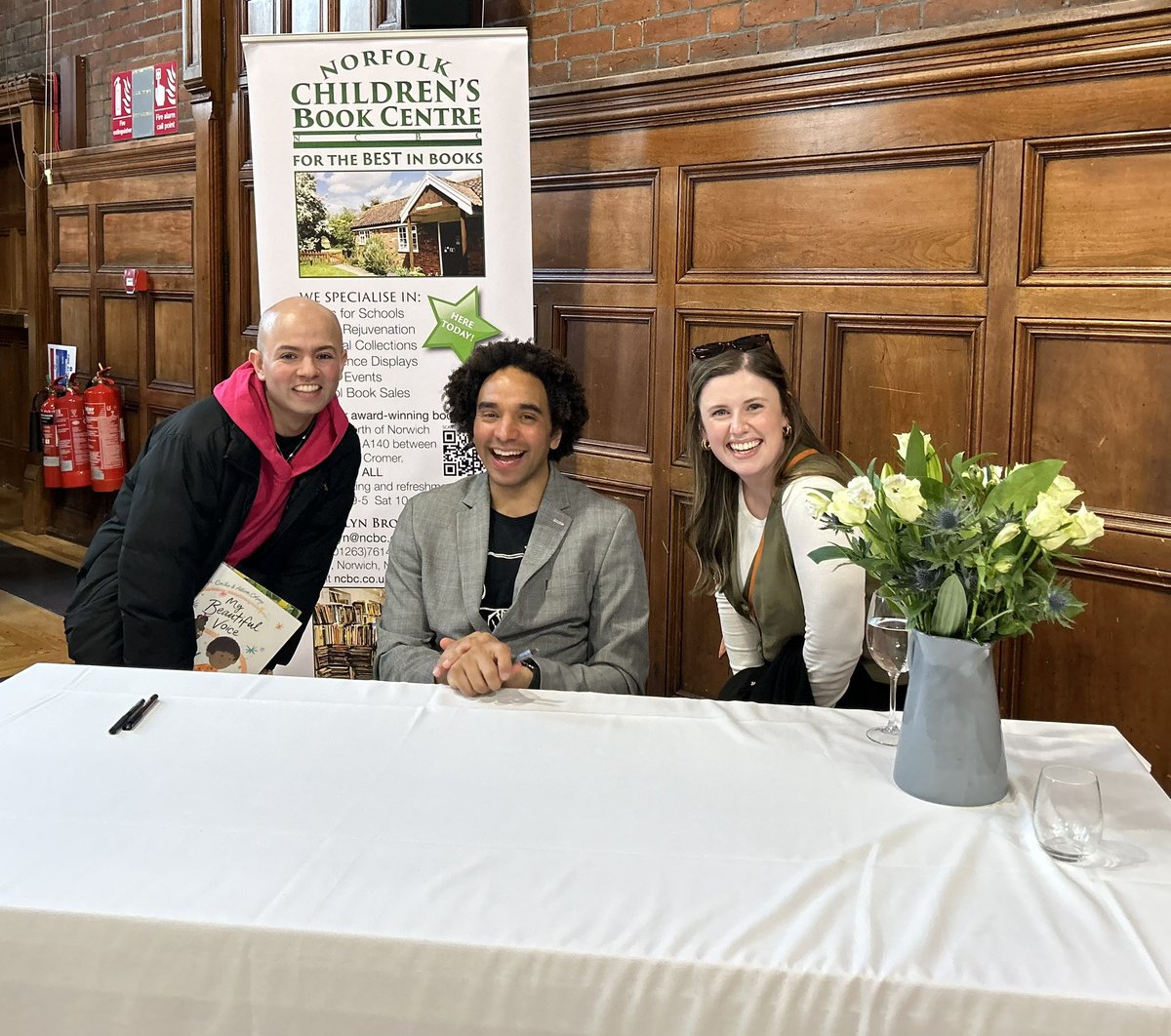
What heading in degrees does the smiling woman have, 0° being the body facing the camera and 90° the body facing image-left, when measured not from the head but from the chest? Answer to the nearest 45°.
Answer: approximately 45°

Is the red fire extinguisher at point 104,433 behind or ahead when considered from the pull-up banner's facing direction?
behind

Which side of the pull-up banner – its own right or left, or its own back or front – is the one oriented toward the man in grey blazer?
front

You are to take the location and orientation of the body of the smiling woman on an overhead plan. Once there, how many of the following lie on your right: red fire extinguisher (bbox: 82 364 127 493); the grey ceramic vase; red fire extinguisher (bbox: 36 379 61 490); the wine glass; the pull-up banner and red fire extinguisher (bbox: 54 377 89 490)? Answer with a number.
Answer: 4

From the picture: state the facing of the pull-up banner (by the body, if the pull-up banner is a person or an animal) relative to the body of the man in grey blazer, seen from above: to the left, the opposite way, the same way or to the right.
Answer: the same way

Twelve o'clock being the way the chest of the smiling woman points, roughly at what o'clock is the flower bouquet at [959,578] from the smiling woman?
The flower bouquet is roughly at 10 o'clock from the smiling woman.

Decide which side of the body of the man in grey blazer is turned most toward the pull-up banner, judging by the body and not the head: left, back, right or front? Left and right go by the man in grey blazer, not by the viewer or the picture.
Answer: back

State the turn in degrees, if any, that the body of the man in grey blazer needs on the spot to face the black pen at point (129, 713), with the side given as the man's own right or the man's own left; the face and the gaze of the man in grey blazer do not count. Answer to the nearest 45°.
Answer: approximately 45° to the man's own right

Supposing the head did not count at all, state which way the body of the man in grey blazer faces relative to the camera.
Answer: toward the camera

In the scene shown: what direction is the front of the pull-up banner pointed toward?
toward the camera

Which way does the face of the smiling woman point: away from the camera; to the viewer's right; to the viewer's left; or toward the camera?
toward the camera

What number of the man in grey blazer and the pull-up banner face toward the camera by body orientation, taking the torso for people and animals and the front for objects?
2

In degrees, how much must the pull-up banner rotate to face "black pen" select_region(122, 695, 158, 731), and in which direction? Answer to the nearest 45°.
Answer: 0° — it already faces it

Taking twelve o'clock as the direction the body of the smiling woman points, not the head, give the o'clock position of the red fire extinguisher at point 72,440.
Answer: The red fire extinguisher is roughly at 3 o'clock from the smiling woman.
